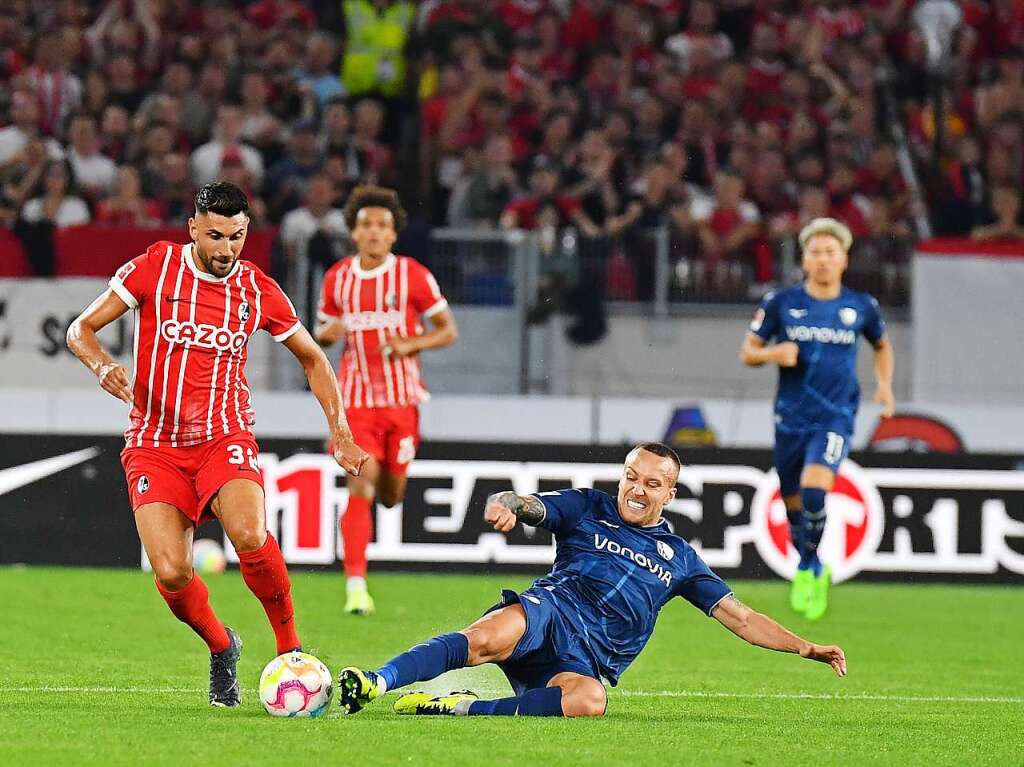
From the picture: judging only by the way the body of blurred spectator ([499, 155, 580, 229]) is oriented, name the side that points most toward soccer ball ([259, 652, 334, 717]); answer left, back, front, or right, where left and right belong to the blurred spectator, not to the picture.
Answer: front

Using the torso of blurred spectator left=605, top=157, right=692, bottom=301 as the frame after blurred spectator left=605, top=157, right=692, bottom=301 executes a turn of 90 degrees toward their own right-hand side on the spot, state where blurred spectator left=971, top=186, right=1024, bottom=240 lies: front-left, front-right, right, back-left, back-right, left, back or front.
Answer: back

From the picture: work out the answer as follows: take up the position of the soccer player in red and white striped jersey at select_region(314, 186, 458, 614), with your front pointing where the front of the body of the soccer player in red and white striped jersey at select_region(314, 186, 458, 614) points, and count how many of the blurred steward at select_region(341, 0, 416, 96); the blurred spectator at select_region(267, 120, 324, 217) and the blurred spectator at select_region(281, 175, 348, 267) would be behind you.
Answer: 3

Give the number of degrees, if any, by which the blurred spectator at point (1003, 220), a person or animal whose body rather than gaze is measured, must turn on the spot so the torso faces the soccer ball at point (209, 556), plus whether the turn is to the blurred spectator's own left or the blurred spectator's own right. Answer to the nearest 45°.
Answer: approximately 45° to the blurred spectator's own right

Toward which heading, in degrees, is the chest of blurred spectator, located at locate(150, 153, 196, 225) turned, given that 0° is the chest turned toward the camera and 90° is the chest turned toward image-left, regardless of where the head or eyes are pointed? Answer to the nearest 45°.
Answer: approximately 0°

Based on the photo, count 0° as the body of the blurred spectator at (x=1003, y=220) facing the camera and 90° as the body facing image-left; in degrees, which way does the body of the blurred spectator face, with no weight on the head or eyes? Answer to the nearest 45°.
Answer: approximately 0°

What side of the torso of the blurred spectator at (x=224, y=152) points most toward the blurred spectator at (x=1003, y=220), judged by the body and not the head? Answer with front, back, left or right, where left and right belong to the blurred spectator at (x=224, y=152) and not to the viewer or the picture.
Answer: left
